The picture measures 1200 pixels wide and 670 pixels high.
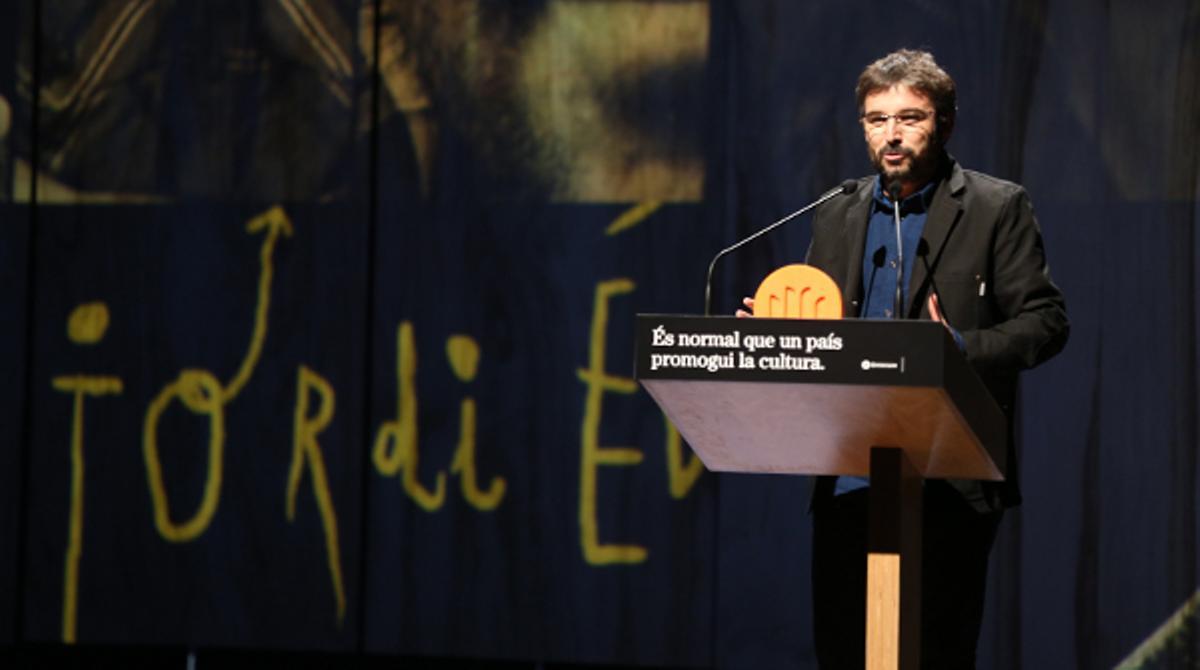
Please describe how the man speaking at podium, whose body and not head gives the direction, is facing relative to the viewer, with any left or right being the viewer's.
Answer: facing the viewer and to the left of the viewer

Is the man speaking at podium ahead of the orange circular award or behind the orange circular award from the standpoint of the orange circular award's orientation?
behind

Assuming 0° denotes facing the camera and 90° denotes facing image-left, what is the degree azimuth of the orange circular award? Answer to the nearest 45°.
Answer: approximately 0°

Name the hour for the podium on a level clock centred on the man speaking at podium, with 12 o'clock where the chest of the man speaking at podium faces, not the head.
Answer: The podium is roughly at 11 o'clock from the man speaking at podium.

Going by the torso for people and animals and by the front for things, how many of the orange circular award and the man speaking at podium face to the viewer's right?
0

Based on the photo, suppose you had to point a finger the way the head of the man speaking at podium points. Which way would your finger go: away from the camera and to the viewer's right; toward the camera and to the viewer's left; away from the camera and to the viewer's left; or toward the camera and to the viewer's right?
toward the camera and to the viewer's left
